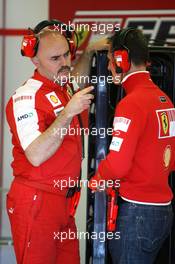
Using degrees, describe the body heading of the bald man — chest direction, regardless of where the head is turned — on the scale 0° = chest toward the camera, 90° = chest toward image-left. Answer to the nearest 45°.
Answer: approximately 315°

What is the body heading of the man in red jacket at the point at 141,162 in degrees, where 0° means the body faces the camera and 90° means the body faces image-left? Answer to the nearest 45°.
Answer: approximately 135°

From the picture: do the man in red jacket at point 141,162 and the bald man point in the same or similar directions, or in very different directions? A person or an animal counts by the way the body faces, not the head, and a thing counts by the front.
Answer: very different directions

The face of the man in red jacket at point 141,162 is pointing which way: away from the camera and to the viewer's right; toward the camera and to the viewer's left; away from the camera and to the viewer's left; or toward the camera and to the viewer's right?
away from the camera and to the viewer's left

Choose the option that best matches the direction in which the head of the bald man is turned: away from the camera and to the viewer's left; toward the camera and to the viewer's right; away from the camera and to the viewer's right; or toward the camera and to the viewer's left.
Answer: toward the camera and to the viewer's right
